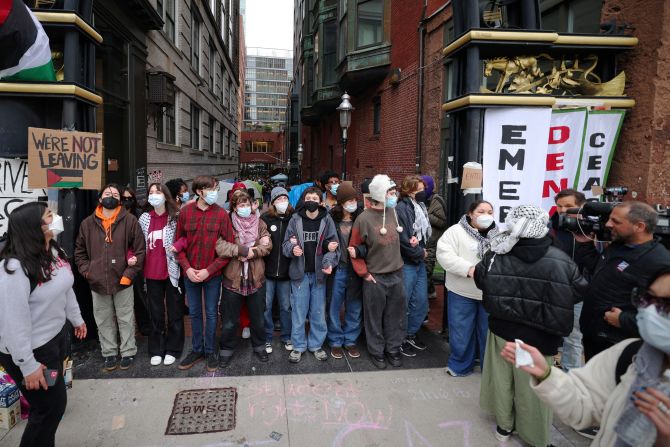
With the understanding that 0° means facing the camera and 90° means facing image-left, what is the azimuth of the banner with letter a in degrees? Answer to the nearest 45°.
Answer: approximately 0°

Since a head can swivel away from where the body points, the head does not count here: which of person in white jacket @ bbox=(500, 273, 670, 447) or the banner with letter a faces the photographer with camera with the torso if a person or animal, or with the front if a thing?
the banner with letter a

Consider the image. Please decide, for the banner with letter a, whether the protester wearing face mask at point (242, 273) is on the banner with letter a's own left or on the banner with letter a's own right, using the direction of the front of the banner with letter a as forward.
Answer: on the banner with letter a's own right

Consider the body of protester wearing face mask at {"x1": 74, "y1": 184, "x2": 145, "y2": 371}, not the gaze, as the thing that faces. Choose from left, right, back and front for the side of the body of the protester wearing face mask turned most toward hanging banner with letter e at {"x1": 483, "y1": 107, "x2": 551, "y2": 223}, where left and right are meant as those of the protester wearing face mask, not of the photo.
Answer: left

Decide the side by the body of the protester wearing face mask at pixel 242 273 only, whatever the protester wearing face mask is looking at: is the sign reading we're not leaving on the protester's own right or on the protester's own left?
on the protester's own right
